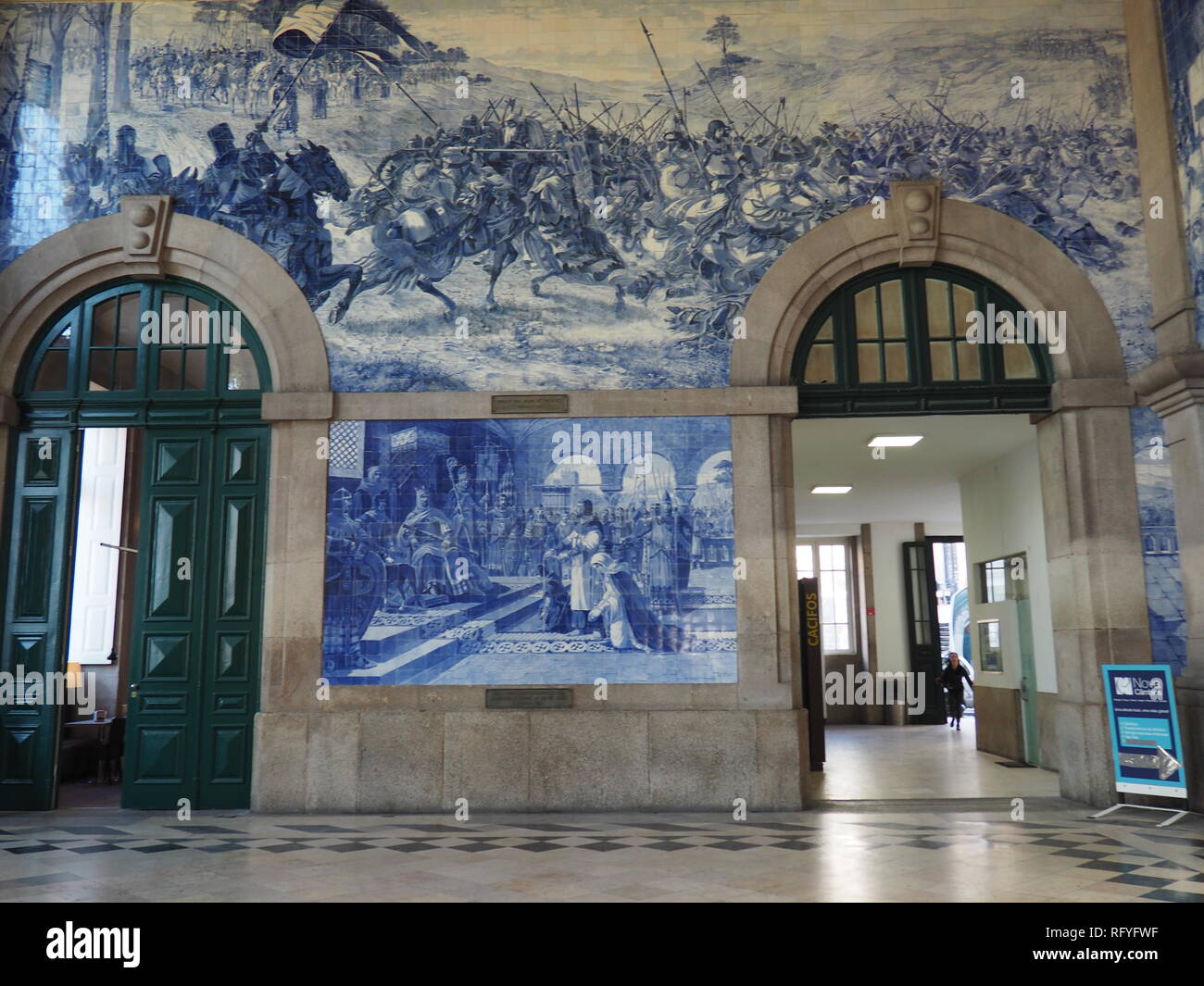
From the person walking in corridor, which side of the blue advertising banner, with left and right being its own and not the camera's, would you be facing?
back

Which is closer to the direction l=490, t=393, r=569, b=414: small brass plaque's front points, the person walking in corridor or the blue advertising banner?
the blue advertising banner

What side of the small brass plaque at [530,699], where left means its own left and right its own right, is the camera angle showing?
front

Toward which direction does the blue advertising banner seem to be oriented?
toward the camera

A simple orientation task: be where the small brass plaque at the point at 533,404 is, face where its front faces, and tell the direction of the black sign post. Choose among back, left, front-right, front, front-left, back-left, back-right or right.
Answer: back-left

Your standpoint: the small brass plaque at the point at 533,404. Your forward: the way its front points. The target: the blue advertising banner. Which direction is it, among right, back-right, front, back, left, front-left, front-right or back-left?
left

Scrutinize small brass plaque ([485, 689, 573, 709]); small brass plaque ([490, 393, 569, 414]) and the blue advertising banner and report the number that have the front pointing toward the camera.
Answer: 3

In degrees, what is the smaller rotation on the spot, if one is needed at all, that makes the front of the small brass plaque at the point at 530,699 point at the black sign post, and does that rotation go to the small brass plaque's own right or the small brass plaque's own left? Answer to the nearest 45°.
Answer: approximately 135° to the small brass plaque's own left

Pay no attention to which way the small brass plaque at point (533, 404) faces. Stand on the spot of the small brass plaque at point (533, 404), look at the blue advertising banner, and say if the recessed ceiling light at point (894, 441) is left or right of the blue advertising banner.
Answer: left

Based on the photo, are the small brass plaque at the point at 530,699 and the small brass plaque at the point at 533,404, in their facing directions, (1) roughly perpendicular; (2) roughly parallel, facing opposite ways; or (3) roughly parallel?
roughly parallel

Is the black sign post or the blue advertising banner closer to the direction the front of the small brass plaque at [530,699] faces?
the blue advertising banner

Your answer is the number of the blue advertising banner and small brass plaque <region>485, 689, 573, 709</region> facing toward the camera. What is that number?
2
